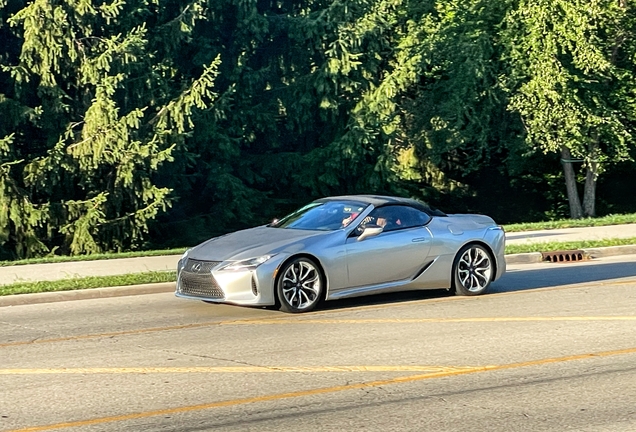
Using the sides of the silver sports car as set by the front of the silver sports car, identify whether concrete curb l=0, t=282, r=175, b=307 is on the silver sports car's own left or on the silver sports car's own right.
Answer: on the silver sports car's own right

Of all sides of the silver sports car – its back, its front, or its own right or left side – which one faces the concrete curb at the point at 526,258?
back

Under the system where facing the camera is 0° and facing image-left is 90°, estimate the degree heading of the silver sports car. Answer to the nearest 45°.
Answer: approximately 45°

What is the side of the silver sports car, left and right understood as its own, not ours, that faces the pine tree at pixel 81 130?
right

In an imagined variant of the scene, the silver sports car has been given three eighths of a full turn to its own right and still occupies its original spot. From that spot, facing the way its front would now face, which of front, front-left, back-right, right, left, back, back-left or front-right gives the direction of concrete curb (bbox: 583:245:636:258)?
front-right

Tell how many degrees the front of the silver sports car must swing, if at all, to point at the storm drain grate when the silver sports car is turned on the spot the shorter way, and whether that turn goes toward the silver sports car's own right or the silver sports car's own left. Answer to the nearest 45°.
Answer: approximately 180°
